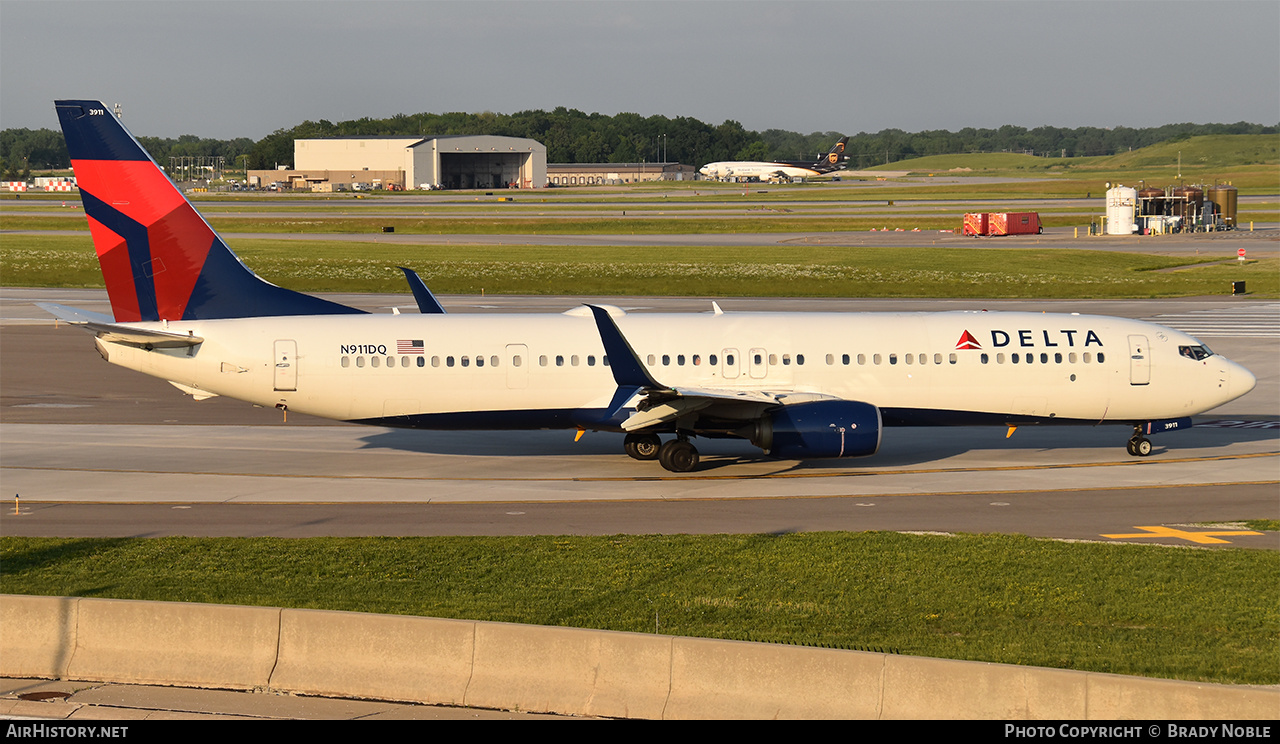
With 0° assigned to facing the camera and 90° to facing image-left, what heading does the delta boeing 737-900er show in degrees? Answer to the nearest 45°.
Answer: approximately 270°

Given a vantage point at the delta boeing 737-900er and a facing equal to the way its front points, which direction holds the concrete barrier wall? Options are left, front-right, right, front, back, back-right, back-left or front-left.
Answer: right
